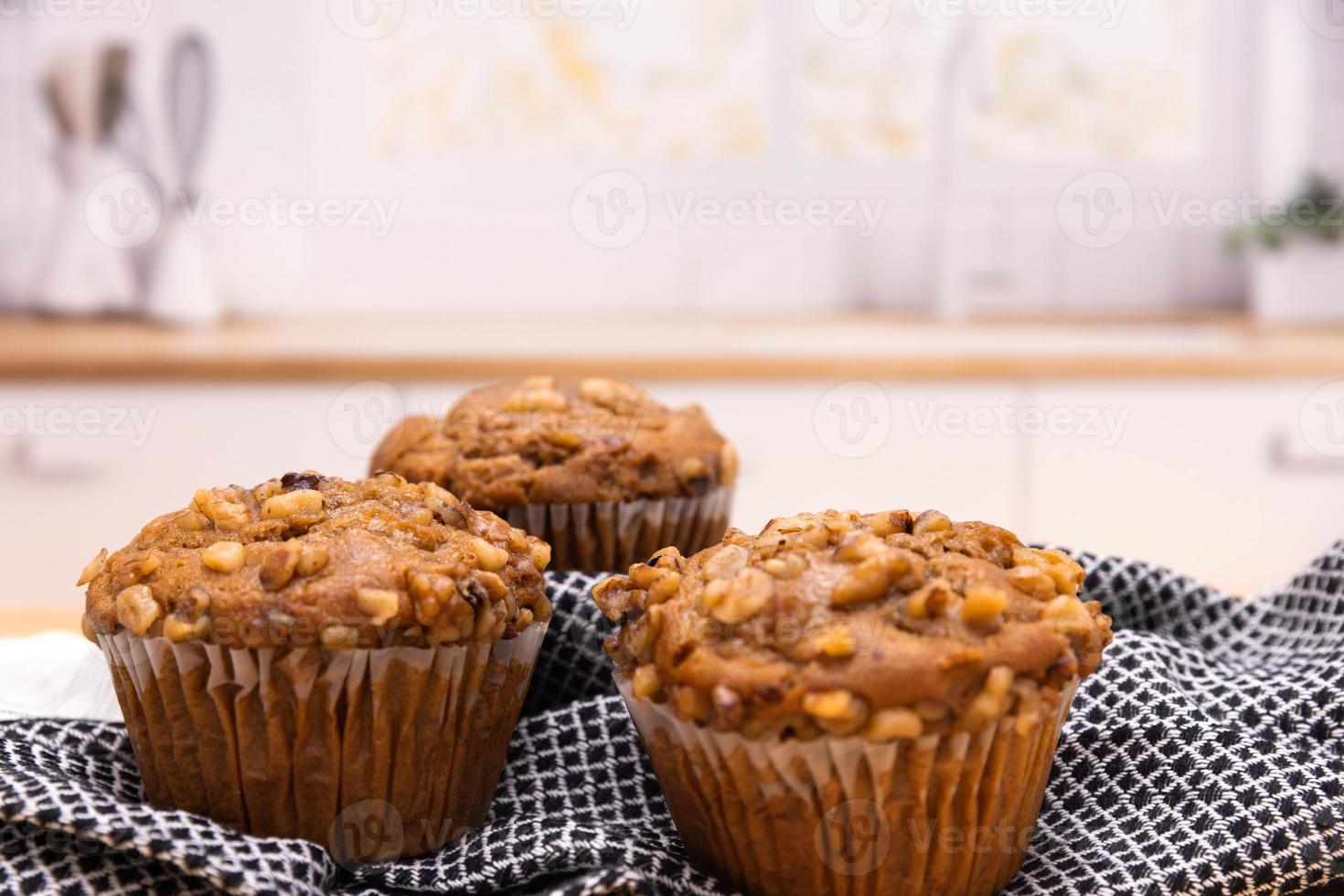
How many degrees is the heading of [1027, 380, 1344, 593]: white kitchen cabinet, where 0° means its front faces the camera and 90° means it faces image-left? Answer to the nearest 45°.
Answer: approximately 0°

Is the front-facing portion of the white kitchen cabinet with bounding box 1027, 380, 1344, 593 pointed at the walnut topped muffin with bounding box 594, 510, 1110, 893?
yes

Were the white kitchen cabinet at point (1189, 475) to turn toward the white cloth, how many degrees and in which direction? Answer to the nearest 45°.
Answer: approximately 45° to its right
